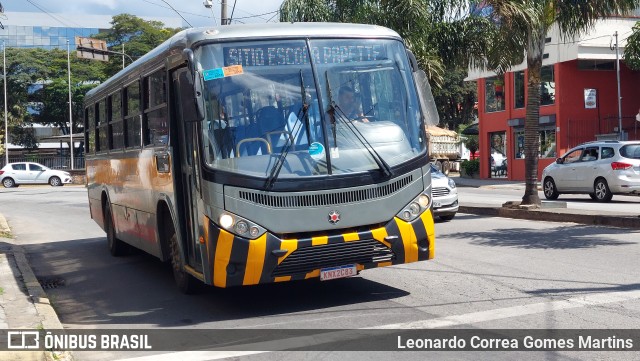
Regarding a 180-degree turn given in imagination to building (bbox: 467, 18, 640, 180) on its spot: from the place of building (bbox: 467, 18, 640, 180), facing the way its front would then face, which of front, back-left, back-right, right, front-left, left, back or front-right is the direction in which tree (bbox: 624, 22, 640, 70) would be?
back-right

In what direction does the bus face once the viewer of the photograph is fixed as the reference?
facing the viewer and to the right of the viewer

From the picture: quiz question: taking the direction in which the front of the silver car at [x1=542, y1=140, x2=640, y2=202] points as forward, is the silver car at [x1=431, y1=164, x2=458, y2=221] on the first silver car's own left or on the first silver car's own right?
on the first silver car's own left

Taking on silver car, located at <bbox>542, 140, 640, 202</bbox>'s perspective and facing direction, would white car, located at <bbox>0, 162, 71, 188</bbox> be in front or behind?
in front

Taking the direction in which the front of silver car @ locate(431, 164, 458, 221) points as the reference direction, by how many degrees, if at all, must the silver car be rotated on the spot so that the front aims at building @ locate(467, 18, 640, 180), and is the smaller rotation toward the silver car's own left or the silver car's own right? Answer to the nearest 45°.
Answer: approximately 135° to the silver car's own left

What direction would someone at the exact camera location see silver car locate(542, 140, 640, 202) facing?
facing away from the viewer and to the left of the viewer

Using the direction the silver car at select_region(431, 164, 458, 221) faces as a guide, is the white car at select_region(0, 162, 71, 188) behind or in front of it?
behind
